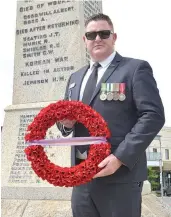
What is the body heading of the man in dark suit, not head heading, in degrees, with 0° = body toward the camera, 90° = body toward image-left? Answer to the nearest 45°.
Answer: approximately 45°

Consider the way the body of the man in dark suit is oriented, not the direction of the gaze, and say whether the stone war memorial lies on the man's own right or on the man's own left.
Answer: on the man's own right
